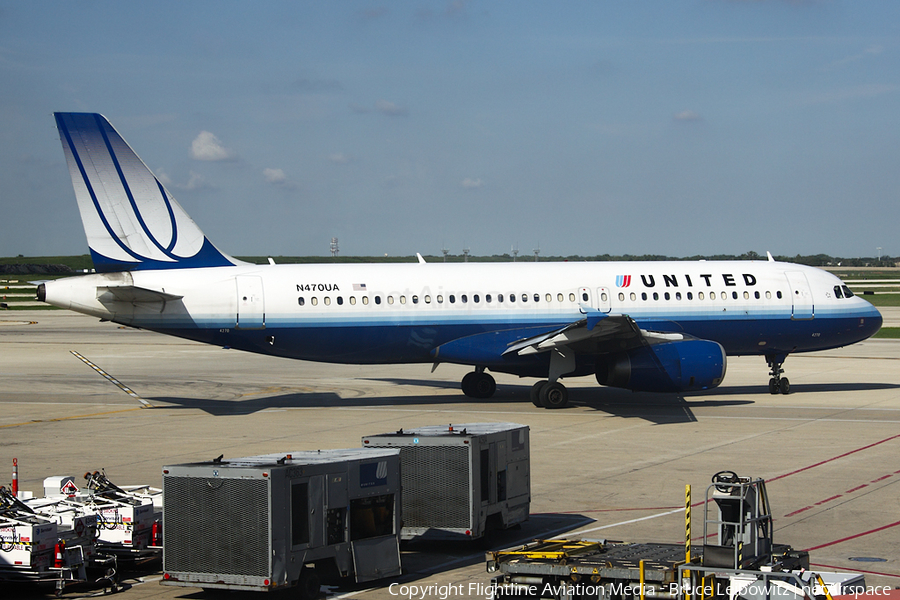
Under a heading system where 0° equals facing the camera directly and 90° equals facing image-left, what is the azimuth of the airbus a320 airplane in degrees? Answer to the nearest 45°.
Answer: approximately 270°
